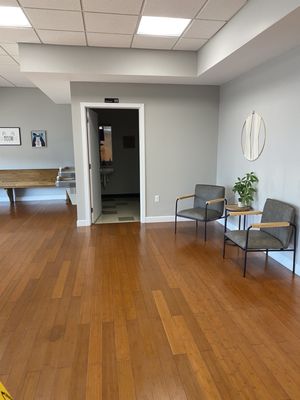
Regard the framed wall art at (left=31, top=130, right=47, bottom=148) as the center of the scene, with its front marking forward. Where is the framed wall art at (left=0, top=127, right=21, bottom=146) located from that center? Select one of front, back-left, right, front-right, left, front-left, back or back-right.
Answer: right

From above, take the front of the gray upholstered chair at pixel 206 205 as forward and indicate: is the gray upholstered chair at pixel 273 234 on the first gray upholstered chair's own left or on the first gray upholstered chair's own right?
on the first gray upholstered chair's own left

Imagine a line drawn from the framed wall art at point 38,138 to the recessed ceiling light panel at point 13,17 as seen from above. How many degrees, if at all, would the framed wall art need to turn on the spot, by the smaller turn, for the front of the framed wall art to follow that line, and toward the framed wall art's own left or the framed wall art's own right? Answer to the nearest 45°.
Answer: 0° — it already faces it

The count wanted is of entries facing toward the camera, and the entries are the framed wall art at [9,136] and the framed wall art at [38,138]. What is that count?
2

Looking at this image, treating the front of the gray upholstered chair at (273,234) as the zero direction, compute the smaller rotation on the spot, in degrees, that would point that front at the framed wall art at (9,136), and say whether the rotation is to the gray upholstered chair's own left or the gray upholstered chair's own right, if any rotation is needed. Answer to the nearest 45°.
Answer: approximately 45° to the gray upholstered chair's own right

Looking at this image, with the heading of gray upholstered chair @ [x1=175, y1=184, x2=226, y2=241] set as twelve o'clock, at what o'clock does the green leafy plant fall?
The green leafy plant is roughly at 9 o'clock from the gray upholstered chair.

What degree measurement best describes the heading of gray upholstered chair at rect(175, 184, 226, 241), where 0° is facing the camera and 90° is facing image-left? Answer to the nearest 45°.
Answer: approximately 45°

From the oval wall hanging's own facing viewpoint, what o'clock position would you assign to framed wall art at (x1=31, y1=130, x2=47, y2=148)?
The framed wall art is roughly at 2 o'clock from the oval wall hanging.

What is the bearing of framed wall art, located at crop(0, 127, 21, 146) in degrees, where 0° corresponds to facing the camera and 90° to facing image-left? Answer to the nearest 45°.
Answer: approximately 0°

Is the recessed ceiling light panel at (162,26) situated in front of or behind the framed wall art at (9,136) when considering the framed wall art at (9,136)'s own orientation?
in front

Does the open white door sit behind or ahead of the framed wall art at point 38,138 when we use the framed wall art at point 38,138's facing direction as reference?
ahead

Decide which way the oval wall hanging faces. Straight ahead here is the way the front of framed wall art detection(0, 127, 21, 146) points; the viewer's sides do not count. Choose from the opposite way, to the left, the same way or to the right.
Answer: to the right

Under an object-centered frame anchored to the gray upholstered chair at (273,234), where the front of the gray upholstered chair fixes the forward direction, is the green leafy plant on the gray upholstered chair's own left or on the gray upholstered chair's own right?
on the gray upholstered chair's own right

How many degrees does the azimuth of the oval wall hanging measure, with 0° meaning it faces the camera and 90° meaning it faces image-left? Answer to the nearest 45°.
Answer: approximately 45°

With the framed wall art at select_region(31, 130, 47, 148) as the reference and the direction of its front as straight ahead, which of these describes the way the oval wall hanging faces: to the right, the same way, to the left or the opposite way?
to the right

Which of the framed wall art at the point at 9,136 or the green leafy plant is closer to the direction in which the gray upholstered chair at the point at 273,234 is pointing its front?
the framed wall art

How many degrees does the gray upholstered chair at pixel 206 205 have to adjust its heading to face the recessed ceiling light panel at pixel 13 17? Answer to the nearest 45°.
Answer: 0° — it already faces it
